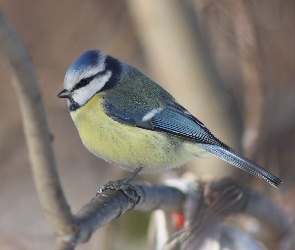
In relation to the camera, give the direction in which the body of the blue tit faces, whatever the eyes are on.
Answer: to the viewer's left
